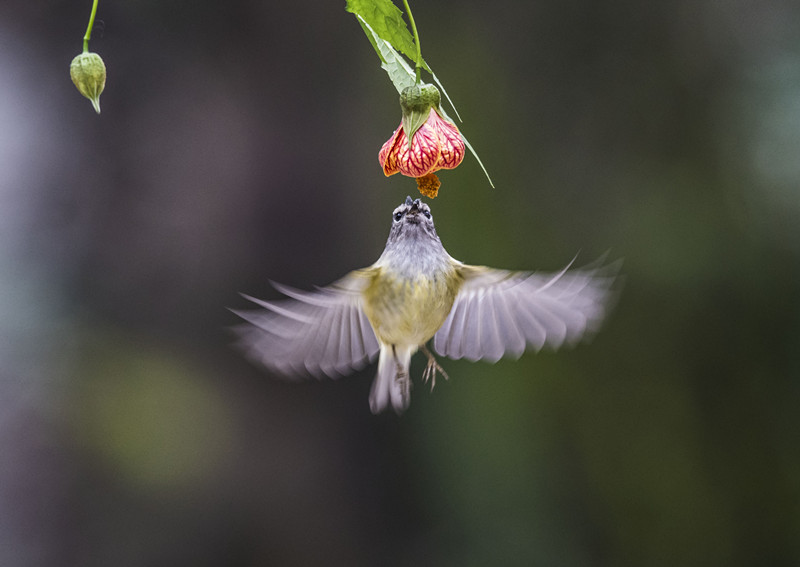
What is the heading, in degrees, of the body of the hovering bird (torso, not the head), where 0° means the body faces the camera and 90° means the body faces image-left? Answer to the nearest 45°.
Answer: approximately 0°
